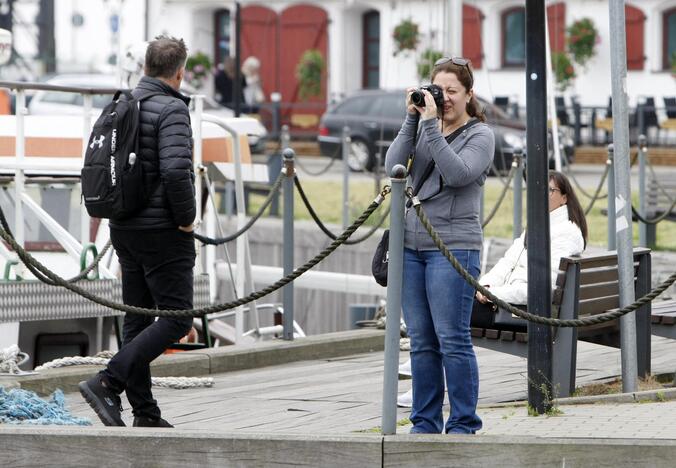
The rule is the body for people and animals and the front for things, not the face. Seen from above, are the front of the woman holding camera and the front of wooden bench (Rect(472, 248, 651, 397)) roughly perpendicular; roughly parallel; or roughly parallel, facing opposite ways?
roughly perpendicular

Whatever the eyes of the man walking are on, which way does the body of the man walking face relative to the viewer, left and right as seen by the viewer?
facing away from the viewer and to the right of the viewer

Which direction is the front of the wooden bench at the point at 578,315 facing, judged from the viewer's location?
facing away from the viewer and to the left of the viewer

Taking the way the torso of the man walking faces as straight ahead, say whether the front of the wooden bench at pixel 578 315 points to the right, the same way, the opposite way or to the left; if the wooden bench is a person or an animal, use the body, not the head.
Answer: to the left

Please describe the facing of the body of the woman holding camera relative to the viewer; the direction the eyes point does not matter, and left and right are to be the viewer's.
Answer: facing the viewer and to the left of the viewer

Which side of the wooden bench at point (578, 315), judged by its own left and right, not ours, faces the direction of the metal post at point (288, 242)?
front

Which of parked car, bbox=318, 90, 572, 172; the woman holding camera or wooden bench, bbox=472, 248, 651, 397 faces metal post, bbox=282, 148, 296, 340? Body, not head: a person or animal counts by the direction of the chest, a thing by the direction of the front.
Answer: the wooden bench

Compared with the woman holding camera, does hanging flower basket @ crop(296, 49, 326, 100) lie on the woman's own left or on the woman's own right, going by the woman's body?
on the woman's own right

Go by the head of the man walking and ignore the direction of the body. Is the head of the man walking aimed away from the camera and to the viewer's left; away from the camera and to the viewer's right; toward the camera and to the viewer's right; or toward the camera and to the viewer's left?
away from the camera and to the viewer's right
